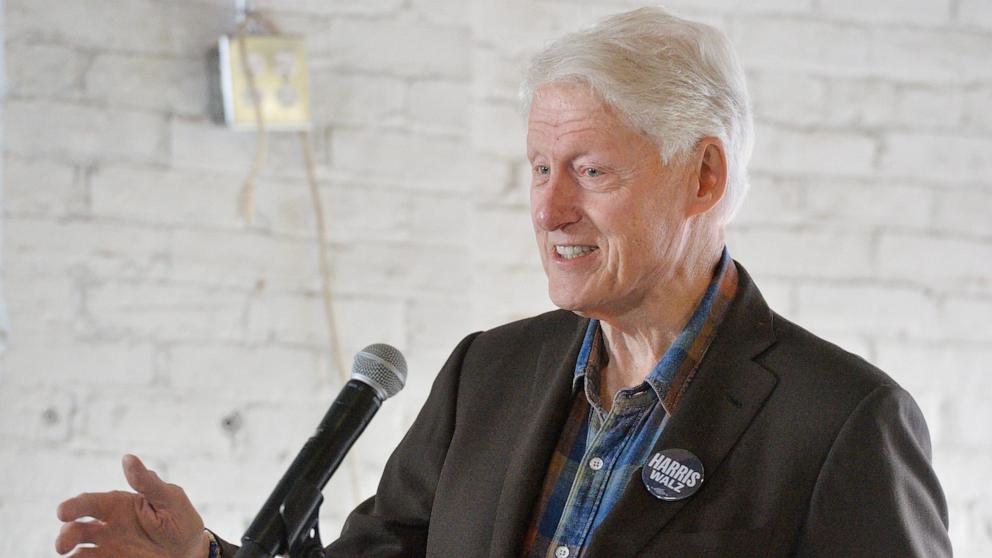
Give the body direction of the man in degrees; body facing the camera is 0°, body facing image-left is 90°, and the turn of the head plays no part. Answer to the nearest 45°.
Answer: approximately 45°

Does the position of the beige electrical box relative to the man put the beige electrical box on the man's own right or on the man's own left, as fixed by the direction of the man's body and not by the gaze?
on the man's own right

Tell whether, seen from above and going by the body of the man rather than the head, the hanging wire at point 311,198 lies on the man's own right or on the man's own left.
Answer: on the man's own right
